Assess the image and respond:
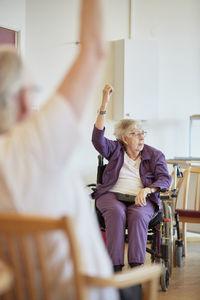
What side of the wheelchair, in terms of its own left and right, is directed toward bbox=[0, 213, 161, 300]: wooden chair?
front

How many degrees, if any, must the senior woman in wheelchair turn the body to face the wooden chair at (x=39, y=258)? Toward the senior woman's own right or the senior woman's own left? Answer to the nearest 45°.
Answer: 0° — they already face it

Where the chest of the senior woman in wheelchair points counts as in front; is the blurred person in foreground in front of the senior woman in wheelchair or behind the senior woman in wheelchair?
in front

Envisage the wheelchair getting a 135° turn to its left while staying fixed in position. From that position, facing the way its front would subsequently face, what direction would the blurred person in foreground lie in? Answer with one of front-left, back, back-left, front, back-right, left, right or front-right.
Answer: back-right

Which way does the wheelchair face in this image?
toward the camera
